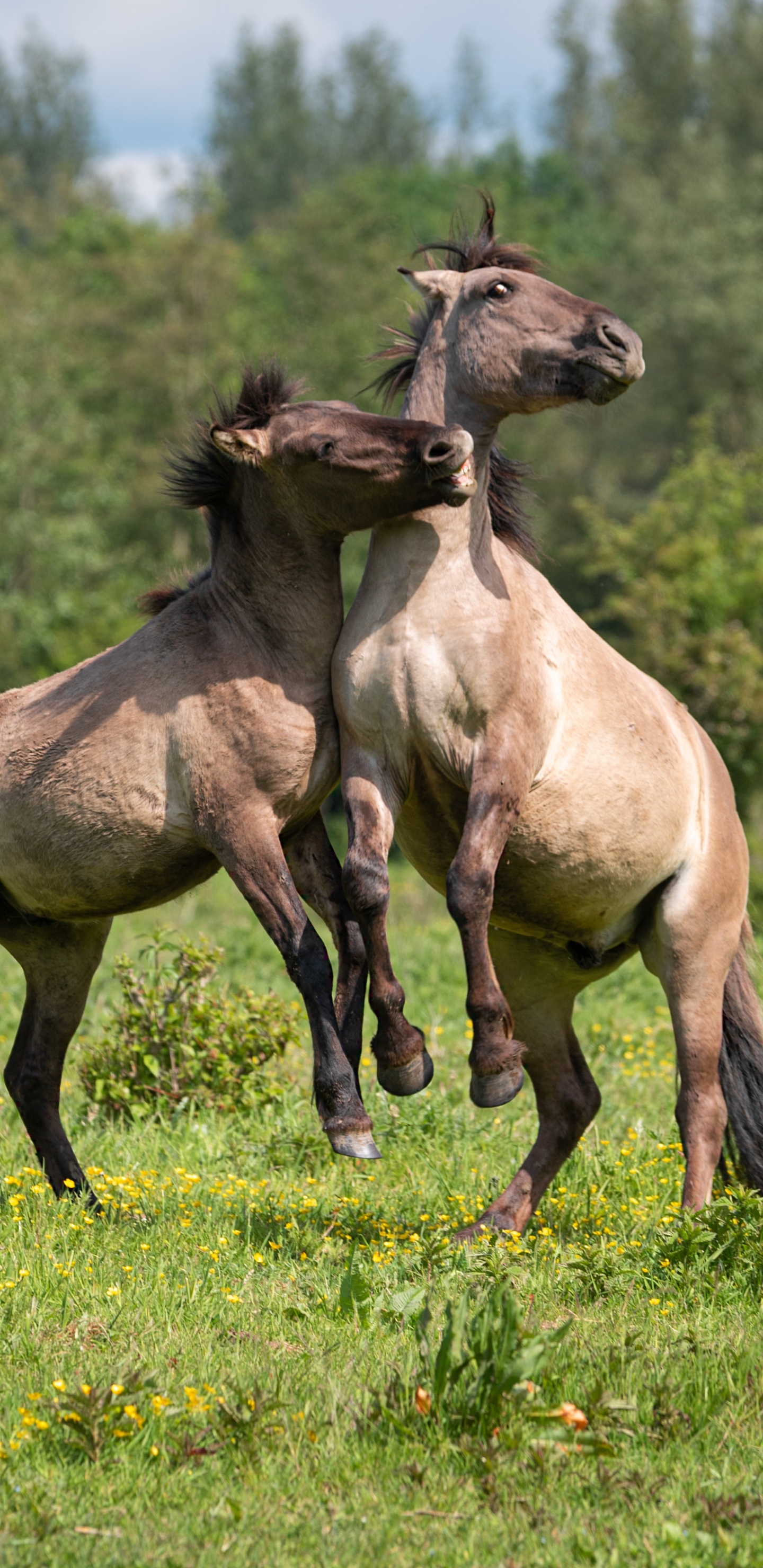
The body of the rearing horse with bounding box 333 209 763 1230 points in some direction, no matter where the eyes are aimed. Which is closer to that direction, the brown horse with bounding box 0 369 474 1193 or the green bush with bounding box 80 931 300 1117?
the brown horse

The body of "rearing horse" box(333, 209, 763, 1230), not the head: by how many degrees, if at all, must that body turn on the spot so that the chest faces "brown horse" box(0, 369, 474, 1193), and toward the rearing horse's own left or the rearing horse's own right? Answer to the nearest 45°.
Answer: approximately 45° to the rearing horse's own right

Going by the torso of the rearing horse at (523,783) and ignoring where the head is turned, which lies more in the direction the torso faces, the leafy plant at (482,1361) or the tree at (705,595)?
the leafy plant

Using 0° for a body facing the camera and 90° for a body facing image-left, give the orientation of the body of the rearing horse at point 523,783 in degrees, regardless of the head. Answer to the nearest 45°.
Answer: approximately 45°

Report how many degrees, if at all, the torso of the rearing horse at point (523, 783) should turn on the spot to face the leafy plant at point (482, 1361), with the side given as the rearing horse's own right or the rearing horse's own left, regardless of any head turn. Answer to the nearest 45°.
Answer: approximately 45° to the rearing horse's own left

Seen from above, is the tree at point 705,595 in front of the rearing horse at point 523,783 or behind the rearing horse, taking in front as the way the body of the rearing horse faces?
behind
